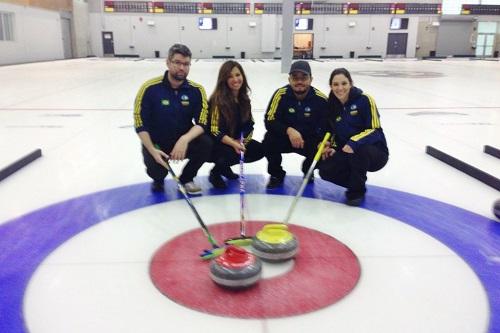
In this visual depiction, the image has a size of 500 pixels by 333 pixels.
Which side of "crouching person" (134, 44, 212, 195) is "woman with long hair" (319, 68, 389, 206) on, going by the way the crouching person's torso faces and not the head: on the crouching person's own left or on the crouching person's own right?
on the crouching person's own left

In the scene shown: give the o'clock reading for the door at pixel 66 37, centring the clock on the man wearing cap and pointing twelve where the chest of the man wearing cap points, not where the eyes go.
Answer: The door is roughly at 5 o'clock from the man wearing cap.

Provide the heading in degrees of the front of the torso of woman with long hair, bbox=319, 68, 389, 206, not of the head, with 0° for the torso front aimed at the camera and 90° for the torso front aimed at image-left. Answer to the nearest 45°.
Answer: approximately 45°

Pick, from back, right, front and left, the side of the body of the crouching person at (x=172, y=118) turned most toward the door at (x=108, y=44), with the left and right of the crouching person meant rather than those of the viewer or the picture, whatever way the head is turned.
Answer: back

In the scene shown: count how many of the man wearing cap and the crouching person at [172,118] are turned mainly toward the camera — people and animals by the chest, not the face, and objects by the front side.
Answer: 2

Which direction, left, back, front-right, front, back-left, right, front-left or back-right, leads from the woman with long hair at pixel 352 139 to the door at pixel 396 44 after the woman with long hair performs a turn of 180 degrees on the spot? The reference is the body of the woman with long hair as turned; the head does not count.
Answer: front-left

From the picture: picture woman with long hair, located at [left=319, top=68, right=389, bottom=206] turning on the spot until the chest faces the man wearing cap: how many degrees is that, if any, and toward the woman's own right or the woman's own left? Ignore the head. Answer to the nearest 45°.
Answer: approximately 90° to the woman's own right

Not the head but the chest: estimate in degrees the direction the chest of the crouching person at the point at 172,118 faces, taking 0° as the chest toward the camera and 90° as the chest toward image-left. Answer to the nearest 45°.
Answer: approximately 0°

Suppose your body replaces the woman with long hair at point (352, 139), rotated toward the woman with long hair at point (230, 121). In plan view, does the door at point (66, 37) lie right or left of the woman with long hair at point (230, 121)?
right
